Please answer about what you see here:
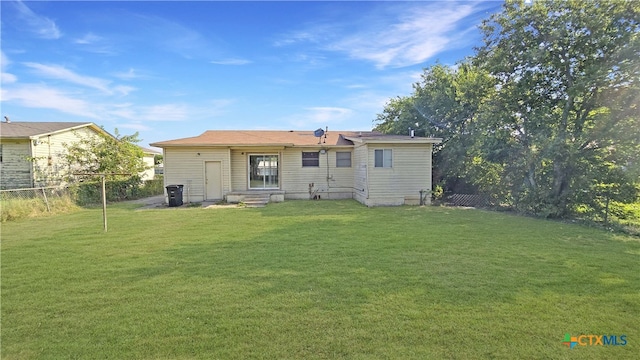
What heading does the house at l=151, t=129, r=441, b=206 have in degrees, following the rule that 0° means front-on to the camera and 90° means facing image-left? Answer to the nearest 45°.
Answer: approximately 180°

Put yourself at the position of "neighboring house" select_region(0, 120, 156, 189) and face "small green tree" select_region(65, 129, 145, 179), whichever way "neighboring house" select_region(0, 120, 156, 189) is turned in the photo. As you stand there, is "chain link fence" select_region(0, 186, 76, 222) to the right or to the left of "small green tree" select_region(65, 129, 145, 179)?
right

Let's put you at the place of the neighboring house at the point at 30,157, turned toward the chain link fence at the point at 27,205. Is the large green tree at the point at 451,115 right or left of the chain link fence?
left

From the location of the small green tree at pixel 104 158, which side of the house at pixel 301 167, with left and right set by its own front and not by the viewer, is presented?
left

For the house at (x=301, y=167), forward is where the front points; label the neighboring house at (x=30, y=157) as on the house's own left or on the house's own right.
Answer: on the house's own left

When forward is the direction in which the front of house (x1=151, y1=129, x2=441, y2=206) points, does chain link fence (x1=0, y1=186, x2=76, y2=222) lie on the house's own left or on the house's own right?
on the house's own left

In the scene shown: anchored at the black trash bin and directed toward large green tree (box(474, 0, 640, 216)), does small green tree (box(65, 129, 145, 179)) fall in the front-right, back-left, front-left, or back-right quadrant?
back-left

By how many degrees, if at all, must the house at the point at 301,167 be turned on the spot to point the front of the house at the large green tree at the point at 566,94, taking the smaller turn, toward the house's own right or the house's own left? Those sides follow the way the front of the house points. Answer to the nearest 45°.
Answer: approximately 135° to the house's own right
